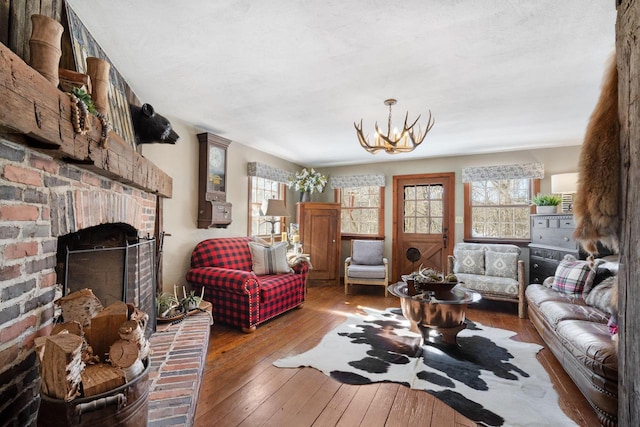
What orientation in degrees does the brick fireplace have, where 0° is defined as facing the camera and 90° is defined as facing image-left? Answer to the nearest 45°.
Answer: approximately 315°

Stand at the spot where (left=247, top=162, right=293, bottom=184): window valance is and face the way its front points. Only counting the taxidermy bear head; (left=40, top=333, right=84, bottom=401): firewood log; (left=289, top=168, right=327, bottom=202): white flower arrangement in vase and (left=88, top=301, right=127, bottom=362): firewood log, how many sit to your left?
1

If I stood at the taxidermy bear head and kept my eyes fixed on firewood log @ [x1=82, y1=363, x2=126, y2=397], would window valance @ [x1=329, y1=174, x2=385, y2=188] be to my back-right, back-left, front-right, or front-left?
back-left

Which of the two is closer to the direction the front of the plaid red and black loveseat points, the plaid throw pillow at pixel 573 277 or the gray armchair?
the plaid throw pillow

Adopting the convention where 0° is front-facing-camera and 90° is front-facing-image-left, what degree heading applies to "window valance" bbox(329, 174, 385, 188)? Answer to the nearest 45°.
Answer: approximately 0°

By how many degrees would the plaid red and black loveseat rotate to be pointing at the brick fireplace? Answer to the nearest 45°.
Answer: approximately 45° to its right

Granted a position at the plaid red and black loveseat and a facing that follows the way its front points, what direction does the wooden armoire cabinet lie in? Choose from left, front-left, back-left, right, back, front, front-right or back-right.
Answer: left

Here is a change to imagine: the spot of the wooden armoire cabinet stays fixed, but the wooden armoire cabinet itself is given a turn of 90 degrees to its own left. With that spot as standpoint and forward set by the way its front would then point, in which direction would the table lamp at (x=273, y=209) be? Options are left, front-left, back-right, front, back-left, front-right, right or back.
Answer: back-right

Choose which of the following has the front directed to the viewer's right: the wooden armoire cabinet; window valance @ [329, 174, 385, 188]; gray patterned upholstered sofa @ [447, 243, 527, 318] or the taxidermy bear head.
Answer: the taxidermy bear head

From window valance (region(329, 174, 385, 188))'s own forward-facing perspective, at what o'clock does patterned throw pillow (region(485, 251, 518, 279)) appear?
The patterned throw pillow is roughly at 10 o'clock from the window valance.

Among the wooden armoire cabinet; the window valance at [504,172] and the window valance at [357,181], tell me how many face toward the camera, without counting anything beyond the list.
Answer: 3

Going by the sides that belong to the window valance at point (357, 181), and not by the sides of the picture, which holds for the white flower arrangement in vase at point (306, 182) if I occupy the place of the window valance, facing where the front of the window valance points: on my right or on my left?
on my right
